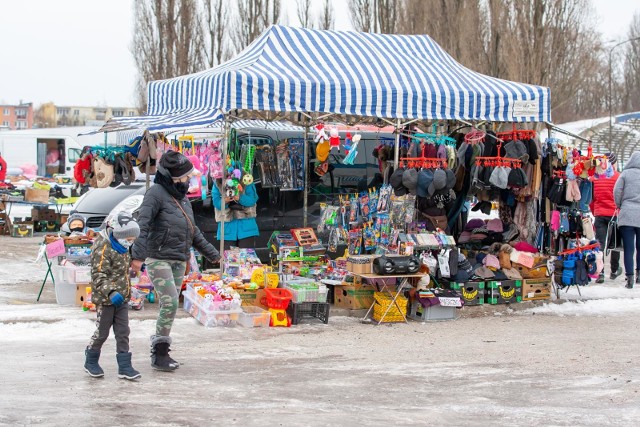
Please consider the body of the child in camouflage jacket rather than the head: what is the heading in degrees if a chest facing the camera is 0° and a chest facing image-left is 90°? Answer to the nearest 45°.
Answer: approximately 315°

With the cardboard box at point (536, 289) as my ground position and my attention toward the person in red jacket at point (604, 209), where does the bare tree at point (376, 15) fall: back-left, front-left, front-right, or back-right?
front-left

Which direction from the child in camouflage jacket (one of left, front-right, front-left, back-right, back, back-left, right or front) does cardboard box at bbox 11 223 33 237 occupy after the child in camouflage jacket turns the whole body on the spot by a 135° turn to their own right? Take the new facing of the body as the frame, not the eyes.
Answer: right

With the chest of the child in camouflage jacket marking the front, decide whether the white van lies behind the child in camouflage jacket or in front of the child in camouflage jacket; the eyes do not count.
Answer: behind

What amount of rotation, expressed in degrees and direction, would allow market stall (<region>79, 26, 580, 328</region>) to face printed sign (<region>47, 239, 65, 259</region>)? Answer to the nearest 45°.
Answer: approximately 90° to its right

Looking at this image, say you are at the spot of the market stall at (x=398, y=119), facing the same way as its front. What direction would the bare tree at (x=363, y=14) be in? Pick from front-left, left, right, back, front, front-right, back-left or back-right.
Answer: back

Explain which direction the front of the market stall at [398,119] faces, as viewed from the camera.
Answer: facing the viewer

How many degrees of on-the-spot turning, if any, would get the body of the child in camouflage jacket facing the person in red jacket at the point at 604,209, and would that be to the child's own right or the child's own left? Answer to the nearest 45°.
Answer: approximately 90° to the child's own left

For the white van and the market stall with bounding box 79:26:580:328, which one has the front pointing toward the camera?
the market stall
